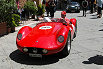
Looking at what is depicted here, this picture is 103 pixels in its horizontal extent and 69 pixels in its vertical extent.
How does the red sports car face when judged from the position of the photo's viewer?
facing the viewer and to the left of the viewer

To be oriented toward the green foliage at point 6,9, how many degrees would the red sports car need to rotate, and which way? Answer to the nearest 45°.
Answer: approximately 90° to its right

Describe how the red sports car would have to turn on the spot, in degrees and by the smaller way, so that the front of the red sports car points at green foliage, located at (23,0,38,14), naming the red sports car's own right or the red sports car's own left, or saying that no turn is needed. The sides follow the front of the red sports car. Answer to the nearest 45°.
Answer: approximately 135° to the red sports car's own right

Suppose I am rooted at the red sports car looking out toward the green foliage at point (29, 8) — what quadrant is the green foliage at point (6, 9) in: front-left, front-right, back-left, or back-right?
front-left
